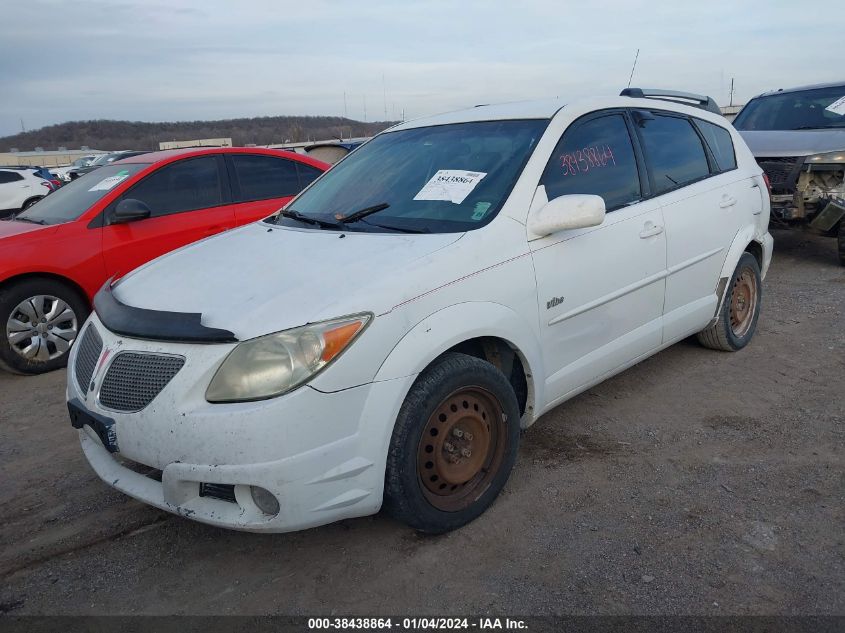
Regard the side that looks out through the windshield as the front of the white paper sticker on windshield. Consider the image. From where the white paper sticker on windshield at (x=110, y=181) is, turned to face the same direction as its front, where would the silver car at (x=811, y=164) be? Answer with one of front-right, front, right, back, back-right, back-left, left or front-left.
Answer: back-left

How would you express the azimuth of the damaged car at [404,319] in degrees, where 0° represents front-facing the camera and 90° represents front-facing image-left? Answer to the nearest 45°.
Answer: approximately 45°

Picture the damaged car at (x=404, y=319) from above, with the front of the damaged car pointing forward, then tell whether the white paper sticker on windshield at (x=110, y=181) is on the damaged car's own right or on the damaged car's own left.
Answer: on the damaged car's own right

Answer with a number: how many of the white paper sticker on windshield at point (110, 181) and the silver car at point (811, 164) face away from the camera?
0

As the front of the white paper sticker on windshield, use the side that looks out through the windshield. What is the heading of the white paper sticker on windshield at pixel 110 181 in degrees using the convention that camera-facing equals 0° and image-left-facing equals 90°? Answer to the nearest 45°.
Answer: approximately 45°

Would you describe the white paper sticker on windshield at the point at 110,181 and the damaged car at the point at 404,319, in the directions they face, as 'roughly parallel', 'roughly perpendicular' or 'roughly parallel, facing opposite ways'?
roughly parallel

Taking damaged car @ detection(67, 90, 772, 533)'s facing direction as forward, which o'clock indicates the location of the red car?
The red car is roughly at 3 o'clock from the damaged car.

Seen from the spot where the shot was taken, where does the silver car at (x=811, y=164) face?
facing the viewer and to the left of the viewer

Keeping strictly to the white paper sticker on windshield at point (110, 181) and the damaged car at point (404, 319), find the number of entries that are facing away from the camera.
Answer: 0

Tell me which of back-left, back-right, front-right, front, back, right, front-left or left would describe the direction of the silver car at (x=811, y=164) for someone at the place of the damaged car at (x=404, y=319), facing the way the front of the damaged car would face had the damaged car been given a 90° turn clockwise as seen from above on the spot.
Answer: right

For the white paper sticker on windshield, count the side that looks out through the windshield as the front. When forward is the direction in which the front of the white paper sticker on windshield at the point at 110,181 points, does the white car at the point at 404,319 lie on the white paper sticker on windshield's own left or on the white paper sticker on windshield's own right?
on the white paper sticker on windshield's own left
